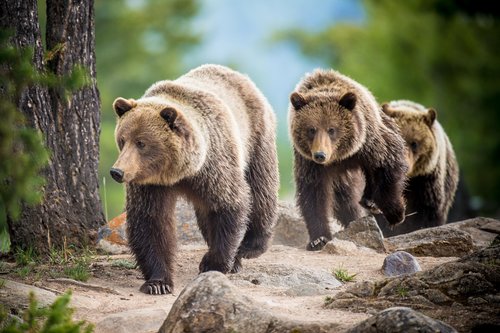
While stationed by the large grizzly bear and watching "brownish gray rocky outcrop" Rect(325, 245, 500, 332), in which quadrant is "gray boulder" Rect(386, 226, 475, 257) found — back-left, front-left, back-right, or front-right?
front-left

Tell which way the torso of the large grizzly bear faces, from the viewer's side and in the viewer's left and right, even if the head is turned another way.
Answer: facing the viewer and to the left of the viewer

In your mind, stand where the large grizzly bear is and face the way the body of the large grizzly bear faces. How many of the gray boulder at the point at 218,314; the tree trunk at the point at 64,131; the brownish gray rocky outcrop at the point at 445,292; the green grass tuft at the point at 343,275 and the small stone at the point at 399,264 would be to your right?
1

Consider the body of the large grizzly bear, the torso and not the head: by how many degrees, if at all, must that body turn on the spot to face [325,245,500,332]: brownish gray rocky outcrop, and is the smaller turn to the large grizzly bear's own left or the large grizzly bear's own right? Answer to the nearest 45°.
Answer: approximately 90° to the large grizzly bear's own left

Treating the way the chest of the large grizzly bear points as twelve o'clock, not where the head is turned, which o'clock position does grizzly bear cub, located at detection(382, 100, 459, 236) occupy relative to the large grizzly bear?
The grizzly bear cub is roughly at 6 o'clock from the large grizzly bear.

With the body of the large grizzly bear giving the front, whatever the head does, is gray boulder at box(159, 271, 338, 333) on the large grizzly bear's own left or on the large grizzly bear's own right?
on the large grizzly bear's own left

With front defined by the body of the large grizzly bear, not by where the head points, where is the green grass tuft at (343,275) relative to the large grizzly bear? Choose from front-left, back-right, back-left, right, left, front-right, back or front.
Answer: back-left

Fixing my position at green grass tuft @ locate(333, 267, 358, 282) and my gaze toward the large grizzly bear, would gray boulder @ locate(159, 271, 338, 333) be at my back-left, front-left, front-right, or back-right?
front-left

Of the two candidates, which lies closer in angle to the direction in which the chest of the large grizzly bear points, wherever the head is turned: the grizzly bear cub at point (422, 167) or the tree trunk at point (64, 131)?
the tree trunk

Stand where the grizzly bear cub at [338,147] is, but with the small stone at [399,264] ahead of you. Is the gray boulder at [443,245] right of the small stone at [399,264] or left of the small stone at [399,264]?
left

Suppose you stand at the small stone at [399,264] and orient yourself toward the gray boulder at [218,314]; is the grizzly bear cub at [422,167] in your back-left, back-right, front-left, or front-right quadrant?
back-right

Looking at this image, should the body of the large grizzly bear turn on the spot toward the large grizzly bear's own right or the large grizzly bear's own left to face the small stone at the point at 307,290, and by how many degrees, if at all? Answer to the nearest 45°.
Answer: approximately 90° to the large grizzly bear's own left

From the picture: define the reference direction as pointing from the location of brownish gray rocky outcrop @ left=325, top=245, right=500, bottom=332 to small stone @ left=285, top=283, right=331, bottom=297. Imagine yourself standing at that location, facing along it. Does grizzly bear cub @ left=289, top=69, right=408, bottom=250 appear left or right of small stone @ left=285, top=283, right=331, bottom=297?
right

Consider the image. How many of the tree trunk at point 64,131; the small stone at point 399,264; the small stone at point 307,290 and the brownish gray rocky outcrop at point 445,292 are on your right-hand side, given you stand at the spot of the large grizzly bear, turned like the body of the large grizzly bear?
1

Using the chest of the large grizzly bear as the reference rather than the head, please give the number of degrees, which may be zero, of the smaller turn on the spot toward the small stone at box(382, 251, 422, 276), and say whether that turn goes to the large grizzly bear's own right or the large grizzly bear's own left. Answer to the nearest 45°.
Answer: approximately 135° to the large grizzly bear's own left

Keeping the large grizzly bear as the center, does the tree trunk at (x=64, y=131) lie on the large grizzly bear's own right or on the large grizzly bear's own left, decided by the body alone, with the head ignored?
on the large grizzly bear's own right

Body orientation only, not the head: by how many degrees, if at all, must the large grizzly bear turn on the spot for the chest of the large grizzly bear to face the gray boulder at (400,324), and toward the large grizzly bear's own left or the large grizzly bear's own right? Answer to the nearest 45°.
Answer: approximately 90° to the large grizzly bear's own left
